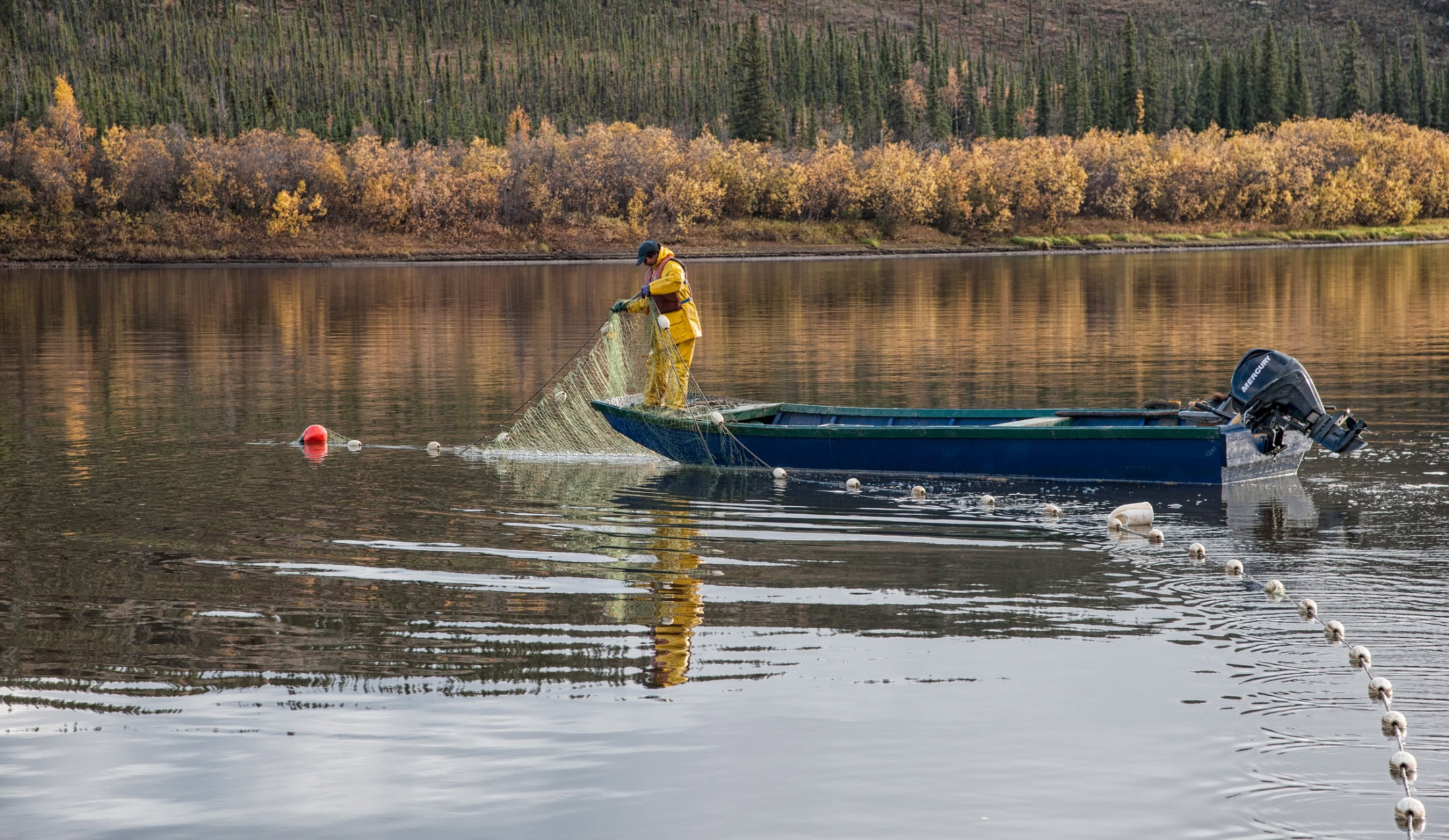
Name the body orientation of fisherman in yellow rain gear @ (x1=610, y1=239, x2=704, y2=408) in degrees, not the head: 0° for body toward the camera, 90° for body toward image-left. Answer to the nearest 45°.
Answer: approximately 90°
